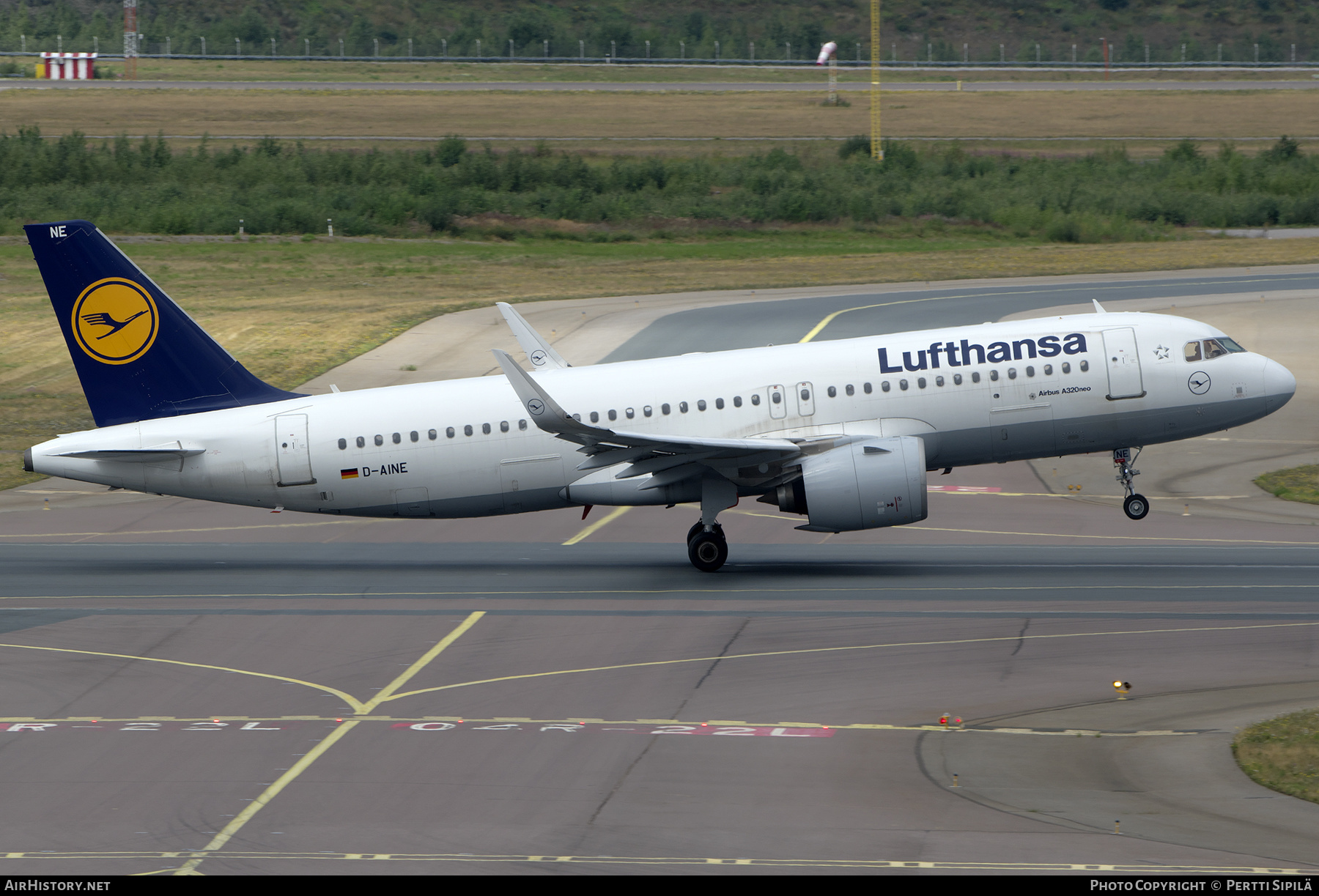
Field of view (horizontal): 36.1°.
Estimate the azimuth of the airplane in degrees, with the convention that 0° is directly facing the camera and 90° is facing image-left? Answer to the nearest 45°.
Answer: approximately 270°
